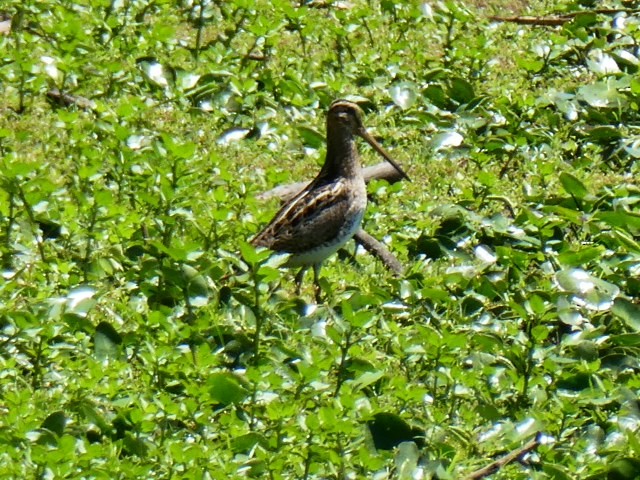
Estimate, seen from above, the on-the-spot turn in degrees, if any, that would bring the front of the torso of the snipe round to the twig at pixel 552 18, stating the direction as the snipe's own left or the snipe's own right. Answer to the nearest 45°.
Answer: approximately 45° to the snipe's own left

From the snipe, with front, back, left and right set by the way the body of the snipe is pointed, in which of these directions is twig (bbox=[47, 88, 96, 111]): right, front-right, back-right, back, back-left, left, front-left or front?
back-left

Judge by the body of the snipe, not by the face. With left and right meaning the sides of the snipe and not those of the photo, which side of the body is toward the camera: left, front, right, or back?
right

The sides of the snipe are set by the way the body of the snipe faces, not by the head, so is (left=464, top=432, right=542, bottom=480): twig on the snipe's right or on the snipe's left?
on the snipe's right
